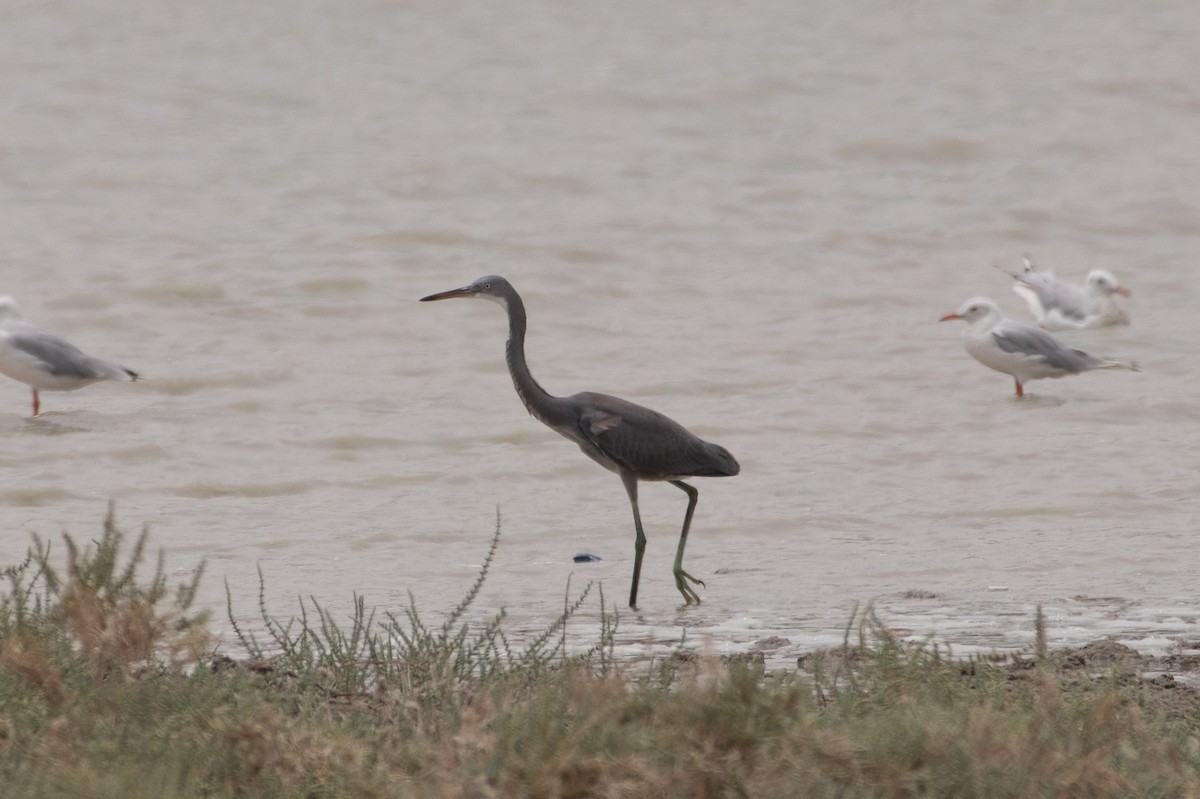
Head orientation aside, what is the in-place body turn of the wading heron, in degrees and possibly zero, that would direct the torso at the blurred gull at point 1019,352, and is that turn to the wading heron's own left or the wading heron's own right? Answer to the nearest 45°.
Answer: approximately 135° to the wading heron's own right

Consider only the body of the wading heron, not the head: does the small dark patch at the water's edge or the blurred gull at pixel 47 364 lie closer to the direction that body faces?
the blurred gull

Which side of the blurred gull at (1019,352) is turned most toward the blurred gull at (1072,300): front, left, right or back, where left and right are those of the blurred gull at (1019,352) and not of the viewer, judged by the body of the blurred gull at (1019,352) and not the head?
right

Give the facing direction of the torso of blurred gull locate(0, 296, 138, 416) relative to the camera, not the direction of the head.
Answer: to the viewer's left

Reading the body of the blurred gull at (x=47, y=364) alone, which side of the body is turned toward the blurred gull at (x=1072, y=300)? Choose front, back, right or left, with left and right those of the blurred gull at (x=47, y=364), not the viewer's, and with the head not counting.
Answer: back

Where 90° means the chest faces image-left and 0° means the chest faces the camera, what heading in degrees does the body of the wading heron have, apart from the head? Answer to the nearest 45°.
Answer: approximately 90°

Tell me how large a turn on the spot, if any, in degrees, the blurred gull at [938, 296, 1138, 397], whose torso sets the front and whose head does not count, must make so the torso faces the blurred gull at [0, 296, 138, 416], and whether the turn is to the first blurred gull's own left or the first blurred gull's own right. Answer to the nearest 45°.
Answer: approximately 45° to the first blurred gull's own left

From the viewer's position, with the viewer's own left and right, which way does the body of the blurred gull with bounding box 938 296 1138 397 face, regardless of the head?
facing to the left of the viewer
